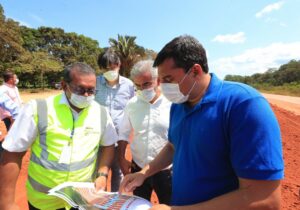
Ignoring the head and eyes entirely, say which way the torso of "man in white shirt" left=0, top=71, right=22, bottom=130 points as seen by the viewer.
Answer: to the viewer's right

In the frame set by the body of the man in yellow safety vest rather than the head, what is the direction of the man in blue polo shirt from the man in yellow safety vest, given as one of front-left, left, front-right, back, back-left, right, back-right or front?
front

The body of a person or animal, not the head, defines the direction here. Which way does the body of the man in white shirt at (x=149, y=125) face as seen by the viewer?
toward the camera

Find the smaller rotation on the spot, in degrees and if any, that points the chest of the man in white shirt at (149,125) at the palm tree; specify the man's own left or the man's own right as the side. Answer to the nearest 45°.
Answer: approximately 180°

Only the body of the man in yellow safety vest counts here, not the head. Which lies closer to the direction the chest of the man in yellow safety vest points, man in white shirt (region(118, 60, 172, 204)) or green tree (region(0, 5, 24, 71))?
the man in white shirt

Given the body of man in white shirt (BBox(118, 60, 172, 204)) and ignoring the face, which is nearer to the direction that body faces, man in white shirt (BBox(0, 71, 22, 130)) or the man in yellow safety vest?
the man in yellow safety vest

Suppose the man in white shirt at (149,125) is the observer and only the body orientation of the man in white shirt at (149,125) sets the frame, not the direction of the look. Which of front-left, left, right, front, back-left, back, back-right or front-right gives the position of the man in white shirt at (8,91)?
back-right

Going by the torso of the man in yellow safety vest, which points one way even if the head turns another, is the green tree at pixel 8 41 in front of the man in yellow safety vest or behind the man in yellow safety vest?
behind

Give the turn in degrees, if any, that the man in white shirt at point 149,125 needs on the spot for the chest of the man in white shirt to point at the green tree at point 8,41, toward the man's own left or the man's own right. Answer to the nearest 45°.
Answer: approximately 135° to the man's own right
